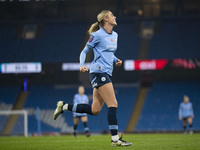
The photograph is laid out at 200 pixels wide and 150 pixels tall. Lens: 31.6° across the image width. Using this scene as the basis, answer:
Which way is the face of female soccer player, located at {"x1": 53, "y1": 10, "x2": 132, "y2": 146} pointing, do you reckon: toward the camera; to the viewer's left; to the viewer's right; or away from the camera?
to the viewer's right
